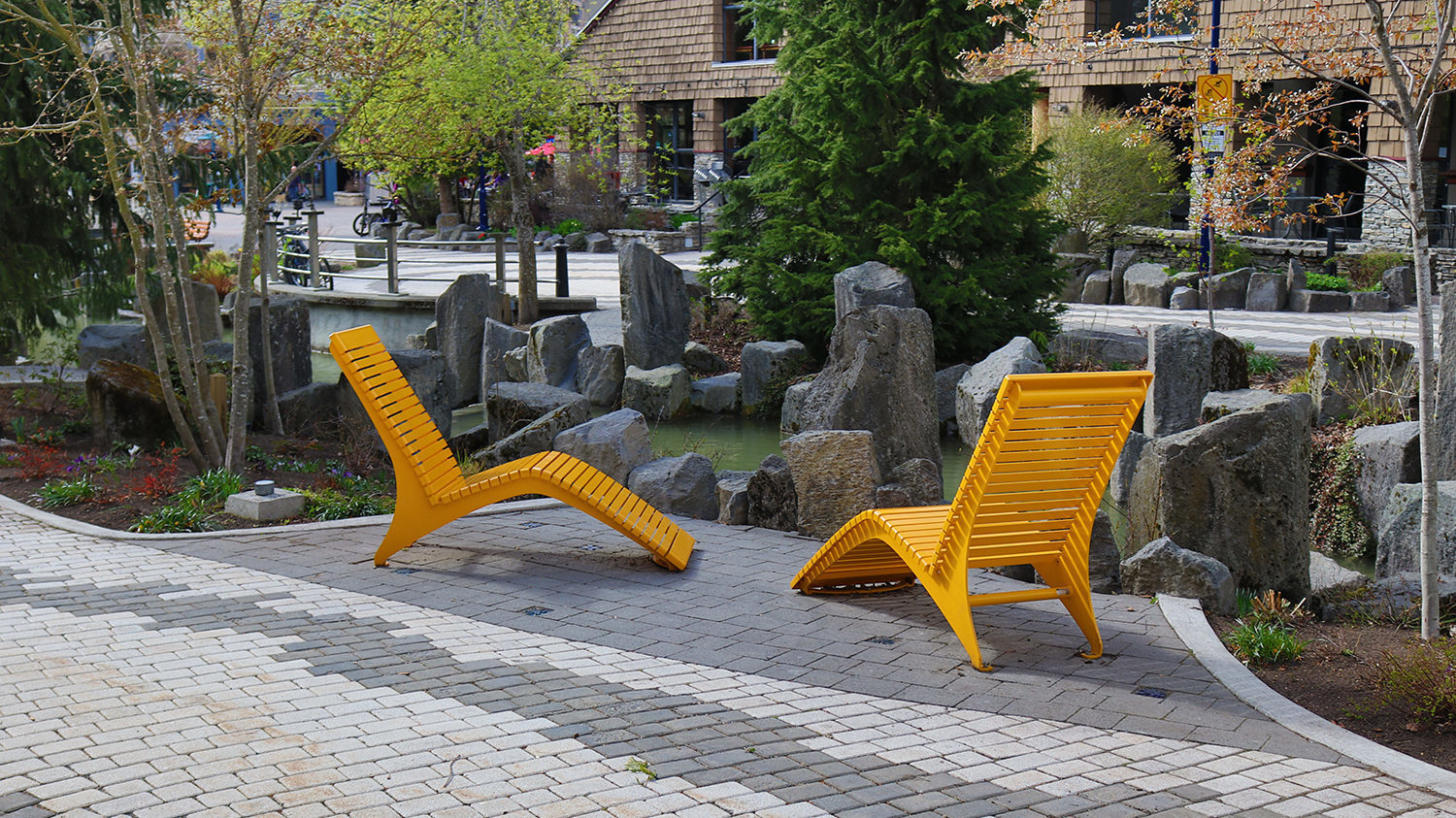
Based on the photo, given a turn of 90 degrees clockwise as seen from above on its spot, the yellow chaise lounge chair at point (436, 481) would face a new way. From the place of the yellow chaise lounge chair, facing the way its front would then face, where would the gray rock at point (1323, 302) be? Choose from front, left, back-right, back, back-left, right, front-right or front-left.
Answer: back-left

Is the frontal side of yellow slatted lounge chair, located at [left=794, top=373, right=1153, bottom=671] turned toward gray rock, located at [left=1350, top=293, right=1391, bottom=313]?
no

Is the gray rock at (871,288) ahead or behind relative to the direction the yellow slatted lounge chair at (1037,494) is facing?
ahead

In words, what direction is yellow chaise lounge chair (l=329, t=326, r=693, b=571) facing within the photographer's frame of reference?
facing to the right of the viewer

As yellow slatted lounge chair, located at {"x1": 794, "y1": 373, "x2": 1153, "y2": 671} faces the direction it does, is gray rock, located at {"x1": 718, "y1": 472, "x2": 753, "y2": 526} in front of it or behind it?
in front

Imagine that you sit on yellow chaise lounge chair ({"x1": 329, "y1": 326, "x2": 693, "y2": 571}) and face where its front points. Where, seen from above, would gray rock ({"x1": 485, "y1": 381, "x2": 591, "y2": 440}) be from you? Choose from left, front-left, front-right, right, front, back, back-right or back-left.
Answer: left

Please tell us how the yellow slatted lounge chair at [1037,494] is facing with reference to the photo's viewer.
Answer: facing away from the viewer and to the left of the viewer

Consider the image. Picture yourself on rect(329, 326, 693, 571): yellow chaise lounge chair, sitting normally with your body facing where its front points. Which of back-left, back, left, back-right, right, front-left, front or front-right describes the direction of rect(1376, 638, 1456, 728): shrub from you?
front-right

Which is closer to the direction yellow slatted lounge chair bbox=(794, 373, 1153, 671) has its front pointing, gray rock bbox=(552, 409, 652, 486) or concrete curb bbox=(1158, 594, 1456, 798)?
the gray rock

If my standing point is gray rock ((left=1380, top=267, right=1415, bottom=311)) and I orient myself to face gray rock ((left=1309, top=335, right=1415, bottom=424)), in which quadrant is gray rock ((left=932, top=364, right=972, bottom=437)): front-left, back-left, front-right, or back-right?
front-right

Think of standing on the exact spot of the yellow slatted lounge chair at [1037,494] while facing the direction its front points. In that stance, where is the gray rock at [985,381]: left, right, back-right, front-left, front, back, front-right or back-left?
front-right

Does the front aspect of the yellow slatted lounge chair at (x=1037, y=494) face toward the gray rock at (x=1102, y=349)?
no

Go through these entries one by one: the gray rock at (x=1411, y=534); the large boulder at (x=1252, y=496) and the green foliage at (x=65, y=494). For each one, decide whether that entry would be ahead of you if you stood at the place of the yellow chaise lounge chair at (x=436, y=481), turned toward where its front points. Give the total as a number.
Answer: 2

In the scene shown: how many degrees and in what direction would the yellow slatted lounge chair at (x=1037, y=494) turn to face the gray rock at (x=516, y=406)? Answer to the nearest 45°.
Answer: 0° — it already faces it

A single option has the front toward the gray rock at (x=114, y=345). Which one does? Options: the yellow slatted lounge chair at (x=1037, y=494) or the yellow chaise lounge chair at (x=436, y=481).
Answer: the yellow slatted lounge chair

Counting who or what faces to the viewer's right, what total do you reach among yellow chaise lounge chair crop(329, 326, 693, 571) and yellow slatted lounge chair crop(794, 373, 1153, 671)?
1

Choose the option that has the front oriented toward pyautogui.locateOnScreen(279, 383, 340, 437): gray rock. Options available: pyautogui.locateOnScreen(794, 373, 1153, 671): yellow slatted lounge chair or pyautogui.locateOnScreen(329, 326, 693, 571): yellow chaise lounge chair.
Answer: the yellow slatted lounge chair

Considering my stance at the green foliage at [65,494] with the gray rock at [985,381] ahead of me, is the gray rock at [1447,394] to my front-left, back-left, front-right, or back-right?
front-right
